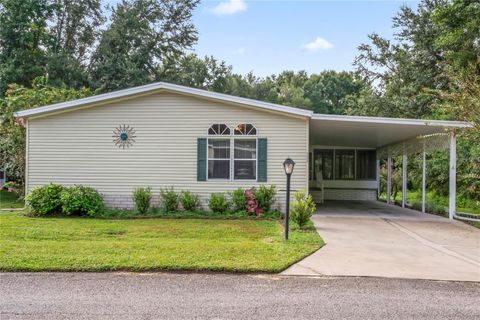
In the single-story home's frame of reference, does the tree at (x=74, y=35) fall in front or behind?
behind

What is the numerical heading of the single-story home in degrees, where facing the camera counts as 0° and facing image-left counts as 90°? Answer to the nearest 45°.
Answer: approximately 0°

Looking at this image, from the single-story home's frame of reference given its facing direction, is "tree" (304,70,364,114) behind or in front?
behind

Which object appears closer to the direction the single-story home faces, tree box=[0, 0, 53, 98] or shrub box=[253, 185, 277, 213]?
the shrub

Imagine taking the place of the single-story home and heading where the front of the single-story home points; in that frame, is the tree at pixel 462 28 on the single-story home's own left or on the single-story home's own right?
on the single-story home's own left

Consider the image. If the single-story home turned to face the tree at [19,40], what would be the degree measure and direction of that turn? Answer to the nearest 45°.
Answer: approximately 135° to its right

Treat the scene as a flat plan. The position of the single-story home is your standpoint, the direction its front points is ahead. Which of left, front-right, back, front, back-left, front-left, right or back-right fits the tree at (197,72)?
back

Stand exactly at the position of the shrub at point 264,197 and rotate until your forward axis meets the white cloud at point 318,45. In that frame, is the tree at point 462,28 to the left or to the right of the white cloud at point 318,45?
right

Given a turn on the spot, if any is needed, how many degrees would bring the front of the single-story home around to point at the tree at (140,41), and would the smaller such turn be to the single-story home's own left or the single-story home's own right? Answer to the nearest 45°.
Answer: approximately 180°

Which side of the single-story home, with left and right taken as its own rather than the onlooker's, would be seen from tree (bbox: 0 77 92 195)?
right
